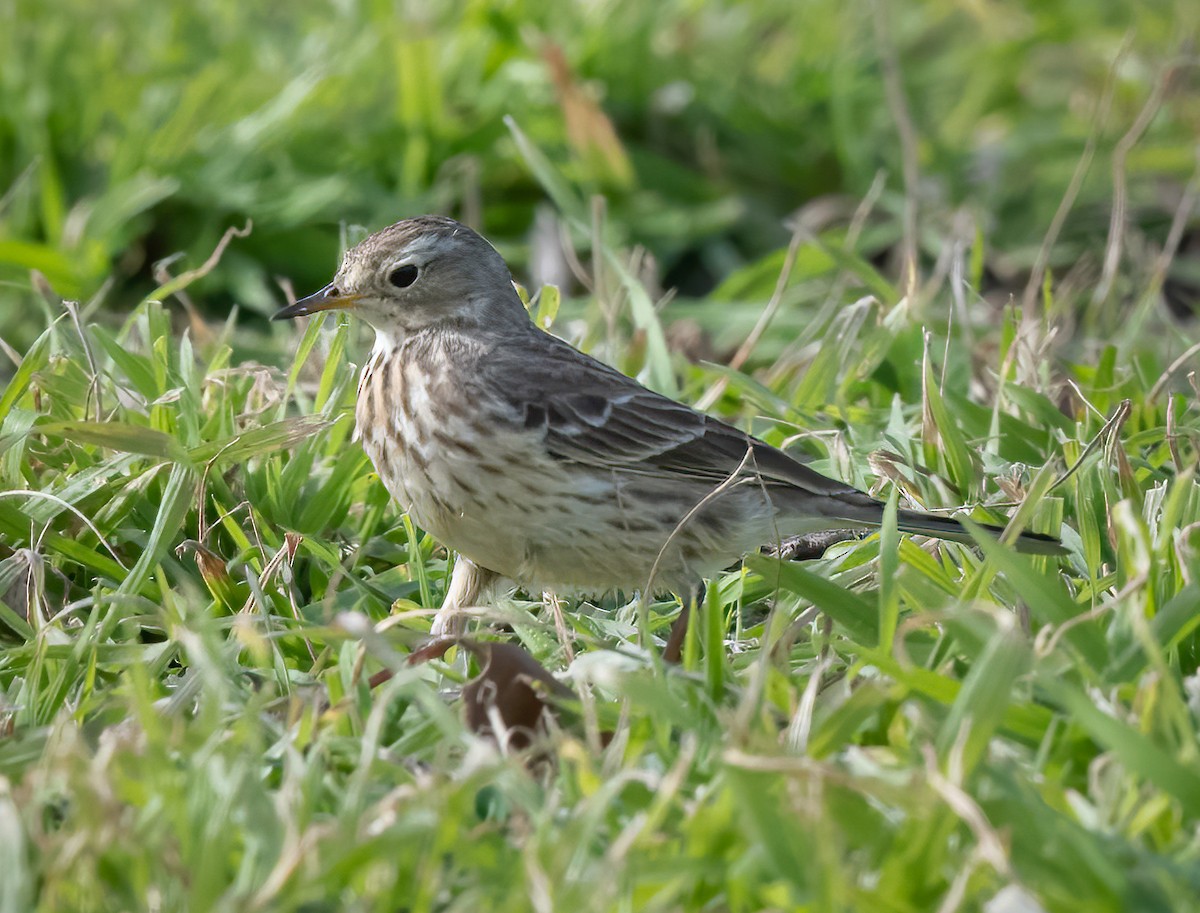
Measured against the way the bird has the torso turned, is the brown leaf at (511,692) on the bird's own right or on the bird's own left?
on the bird's own left

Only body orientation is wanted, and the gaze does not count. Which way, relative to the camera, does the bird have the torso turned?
to the viewer's left
